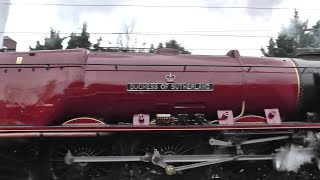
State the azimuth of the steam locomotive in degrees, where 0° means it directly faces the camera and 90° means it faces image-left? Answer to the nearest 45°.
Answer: approximately 270°

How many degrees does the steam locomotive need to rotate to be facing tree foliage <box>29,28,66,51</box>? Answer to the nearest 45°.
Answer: approximately 135° to its left

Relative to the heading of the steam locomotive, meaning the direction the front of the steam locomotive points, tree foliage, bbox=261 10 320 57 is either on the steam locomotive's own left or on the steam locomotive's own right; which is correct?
on the steam locomotive's own left

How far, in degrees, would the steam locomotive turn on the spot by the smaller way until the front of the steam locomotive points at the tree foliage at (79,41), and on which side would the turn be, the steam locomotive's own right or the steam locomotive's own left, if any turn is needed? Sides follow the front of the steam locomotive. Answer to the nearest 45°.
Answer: approximately 135° to the steam locomotive's own left
